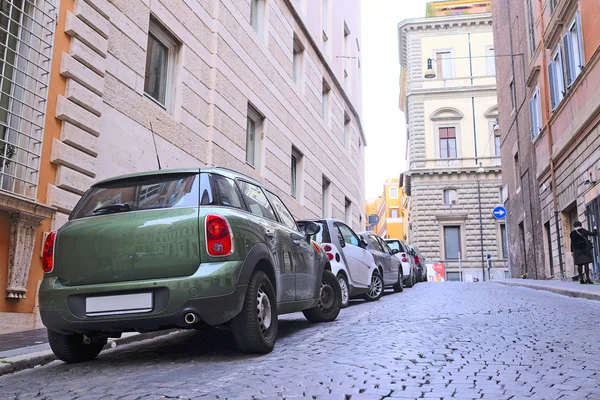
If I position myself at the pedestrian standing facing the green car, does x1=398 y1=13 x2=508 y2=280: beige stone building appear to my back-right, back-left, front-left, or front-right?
back-right

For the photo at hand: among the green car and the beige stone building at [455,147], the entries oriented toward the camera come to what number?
1

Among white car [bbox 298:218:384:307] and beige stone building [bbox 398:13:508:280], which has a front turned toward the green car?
the beige stone building

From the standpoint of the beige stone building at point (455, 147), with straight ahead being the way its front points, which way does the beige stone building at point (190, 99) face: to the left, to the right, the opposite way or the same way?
to the left

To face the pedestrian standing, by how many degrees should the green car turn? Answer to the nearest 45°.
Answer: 0° — it already faces them

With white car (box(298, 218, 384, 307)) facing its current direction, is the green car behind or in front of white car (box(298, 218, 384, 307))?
behind

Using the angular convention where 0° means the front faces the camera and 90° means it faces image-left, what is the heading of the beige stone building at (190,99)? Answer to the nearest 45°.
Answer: approximately 315°

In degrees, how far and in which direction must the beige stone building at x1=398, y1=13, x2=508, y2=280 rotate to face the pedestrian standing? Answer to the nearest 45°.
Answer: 0° — it already faces them

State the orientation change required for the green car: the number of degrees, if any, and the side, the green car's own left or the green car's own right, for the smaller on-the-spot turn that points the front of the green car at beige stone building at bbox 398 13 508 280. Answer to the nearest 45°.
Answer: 0° — it already faces it

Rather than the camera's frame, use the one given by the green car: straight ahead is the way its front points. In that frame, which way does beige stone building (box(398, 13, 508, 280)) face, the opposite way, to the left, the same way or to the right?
the opposite way

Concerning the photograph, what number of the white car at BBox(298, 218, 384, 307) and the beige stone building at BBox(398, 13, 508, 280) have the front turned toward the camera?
1
